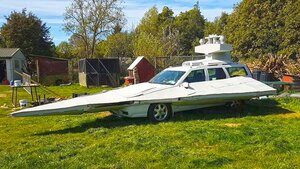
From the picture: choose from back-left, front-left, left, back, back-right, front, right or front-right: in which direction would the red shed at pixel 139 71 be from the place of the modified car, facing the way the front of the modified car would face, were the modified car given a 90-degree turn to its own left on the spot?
back-left

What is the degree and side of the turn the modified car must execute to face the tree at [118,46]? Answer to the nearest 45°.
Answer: approximately 135° to its right

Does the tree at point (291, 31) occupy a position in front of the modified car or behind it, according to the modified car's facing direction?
behind

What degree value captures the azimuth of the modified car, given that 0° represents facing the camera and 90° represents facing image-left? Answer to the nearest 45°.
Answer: approximately 45°

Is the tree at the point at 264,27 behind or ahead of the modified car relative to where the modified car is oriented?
behind

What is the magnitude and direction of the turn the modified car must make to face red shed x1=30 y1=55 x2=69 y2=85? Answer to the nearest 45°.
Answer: approximately 90° to its right

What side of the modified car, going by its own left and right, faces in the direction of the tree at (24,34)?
right
